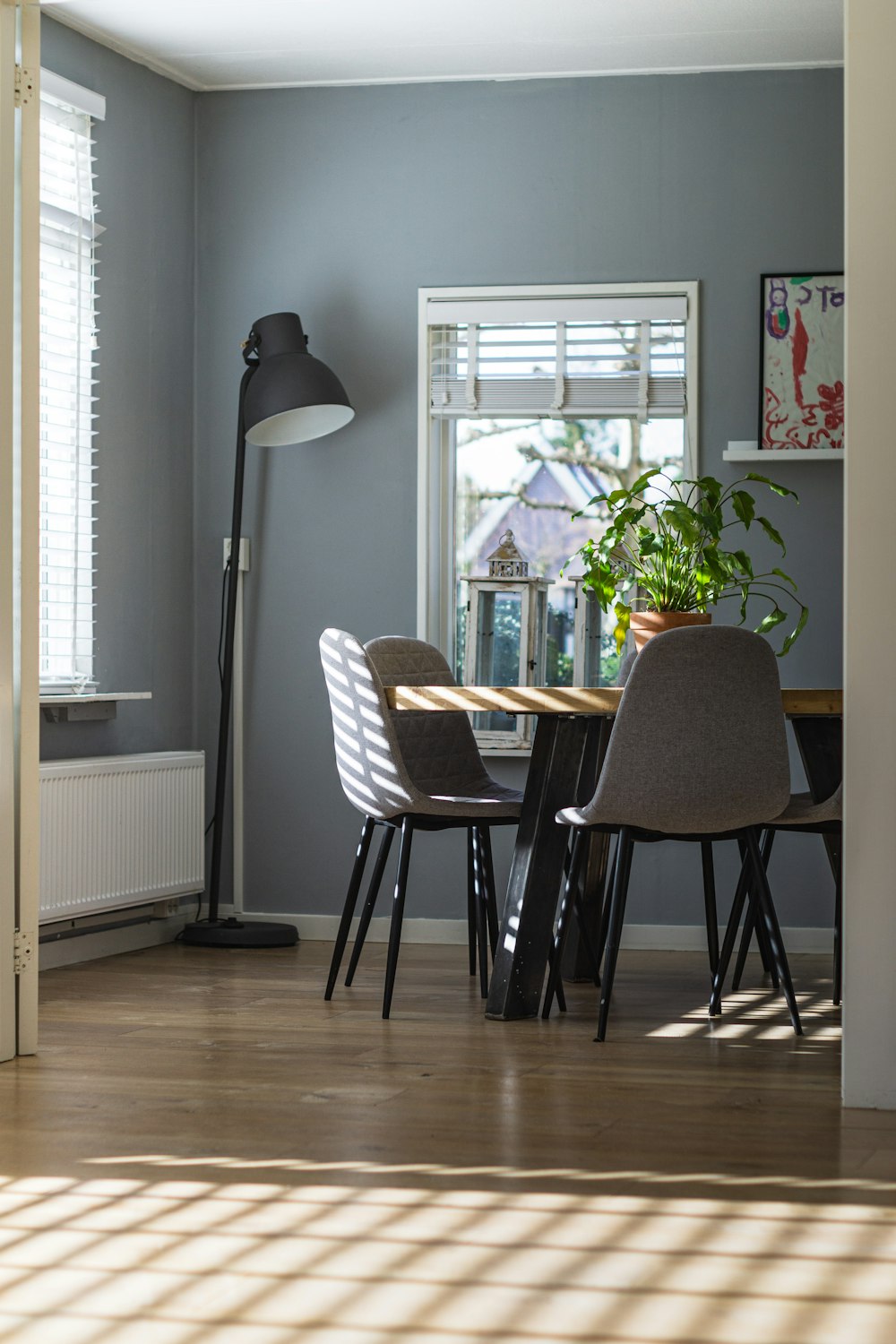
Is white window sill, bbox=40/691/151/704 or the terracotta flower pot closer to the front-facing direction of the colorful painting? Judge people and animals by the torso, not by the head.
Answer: the terracotta flower pot

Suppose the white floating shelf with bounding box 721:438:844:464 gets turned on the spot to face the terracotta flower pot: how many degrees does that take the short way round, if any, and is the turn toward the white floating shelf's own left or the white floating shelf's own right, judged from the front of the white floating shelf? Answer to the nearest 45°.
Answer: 0° — it already faces it

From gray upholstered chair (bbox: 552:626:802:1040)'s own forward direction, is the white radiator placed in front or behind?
in front

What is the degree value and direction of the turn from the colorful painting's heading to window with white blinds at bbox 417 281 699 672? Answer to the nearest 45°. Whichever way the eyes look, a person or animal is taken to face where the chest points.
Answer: approximately 90° to its right

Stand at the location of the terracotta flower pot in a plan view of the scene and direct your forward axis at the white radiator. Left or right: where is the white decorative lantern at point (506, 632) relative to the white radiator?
right

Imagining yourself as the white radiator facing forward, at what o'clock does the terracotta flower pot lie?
The terracotta flower pot is roughly at 12 o'clock from the white radiator.

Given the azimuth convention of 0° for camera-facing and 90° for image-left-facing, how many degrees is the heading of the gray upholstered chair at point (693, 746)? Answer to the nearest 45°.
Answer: approximately 135°

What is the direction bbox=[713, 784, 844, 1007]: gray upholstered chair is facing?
to the viewer's left

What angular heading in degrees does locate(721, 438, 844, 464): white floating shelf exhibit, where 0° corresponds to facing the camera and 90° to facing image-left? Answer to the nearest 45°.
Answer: approximately 0°

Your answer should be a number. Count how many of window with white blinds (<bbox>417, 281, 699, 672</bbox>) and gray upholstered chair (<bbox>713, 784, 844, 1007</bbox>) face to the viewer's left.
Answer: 1

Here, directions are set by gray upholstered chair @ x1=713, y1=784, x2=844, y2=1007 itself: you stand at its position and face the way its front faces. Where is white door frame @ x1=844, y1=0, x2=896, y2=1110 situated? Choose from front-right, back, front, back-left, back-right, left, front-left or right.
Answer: left

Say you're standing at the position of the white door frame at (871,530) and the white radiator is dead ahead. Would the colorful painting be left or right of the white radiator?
right
